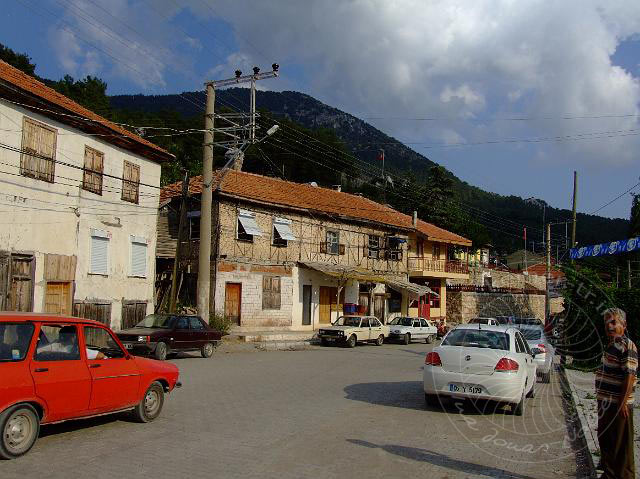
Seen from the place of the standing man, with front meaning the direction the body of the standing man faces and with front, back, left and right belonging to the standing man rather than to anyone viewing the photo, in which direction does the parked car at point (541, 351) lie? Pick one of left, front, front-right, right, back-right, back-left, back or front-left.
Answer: back-right

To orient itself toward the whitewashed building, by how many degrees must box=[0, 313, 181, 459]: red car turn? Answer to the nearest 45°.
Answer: approximately 45° to its left

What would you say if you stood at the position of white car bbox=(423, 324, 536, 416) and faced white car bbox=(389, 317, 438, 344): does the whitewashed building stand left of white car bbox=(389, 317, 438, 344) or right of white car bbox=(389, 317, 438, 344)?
left

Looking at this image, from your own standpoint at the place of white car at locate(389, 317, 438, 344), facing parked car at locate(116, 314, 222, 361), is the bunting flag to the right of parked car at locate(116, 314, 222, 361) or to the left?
left

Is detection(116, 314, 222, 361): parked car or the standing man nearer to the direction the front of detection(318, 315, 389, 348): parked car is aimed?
the parked car

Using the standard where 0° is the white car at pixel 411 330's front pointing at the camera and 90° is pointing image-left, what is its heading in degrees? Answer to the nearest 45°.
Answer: approximately 45°

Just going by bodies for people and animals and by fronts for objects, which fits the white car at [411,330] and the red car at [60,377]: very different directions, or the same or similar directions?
very different directions

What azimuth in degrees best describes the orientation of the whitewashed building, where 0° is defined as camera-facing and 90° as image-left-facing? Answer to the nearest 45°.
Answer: approximately 315°

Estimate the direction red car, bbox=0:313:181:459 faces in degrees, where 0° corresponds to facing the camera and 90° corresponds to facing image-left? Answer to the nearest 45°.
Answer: approximately 225°

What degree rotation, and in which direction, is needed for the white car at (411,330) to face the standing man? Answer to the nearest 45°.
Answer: approximately 45° to its left
